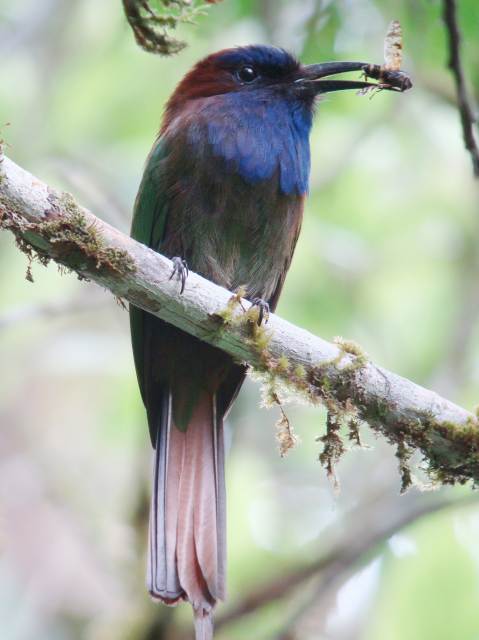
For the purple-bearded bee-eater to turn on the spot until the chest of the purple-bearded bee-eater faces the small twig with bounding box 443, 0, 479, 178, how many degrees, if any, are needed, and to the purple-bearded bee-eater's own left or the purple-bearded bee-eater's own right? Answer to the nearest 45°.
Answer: approximately 90° to the purple-bearded bee-eater's own left

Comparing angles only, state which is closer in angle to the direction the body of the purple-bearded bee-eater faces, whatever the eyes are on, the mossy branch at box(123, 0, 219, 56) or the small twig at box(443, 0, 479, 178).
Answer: the small twig

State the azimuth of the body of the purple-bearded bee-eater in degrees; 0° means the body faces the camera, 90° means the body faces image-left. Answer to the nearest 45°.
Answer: approximately 315°

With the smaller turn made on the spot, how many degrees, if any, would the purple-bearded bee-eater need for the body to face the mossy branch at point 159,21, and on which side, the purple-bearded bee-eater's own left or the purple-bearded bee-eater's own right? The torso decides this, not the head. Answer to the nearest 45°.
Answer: approximately 90° to the purple-bearded bee-eater's own right
